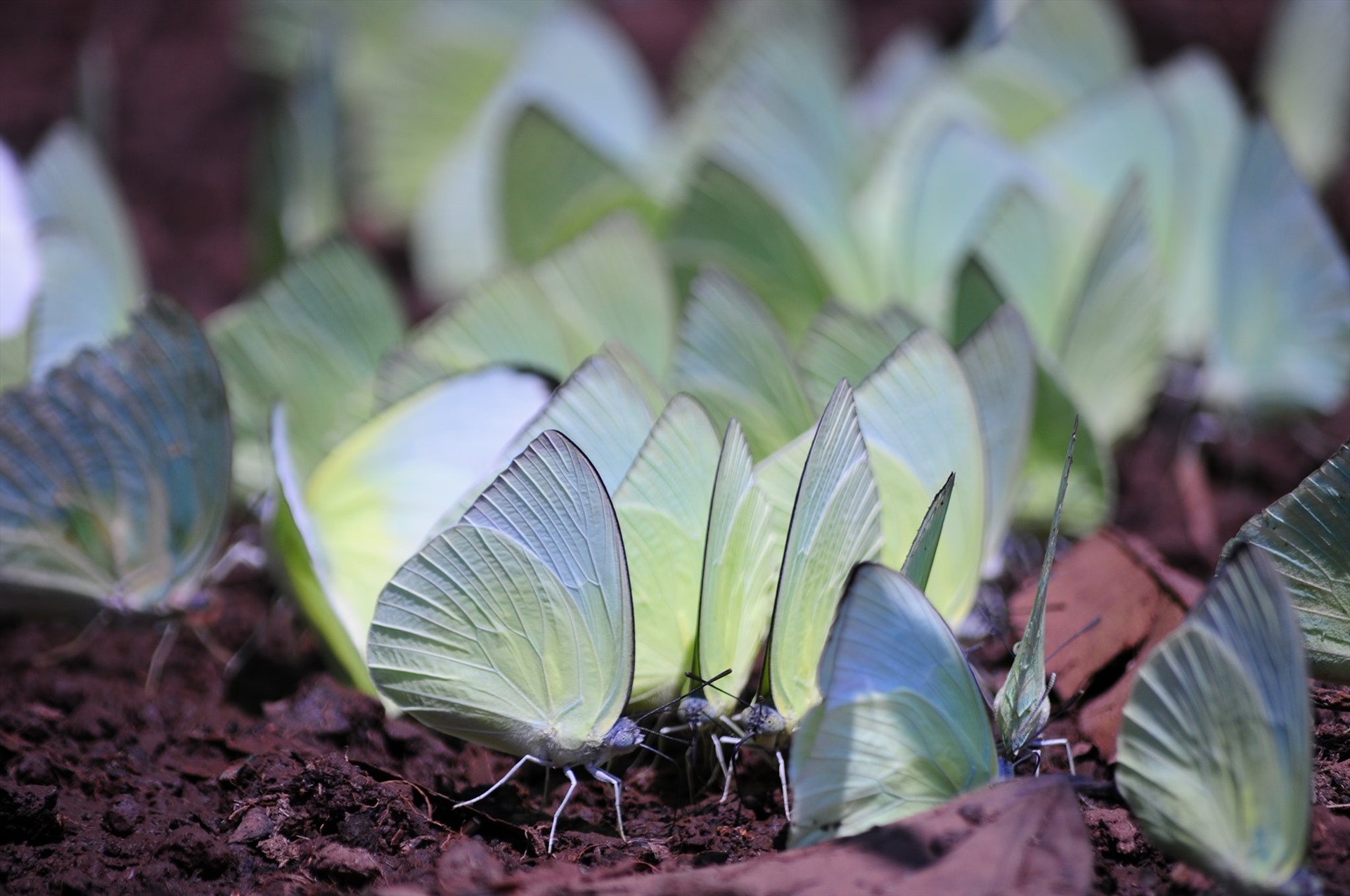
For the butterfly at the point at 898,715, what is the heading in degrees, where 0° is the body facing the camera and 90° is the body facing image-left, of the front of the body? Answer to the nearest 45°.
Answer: approximately 270°

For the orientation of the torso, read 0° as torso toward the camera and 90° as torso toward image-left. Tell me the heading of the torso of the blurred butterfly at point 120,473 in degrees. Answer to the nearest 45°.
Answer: approximately 270°

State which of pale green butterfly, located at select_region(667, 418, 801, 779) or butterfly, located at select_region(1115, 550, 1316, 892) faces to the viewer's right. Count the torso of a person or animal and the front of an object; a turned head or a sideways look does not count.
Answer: the butterfly

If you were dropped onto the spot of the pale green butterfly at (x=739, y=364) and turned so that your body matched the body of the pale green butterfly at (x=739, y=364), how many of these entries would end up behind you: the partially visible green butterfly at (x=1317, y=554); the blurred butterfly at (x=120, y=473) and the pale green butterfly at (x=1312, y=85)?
1

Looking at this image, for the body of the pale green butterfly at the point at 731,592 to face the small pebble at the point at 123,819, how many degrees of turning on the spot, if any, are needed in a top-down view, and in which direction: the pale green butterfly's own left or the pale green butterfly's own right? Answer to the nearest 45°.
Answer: approximately 45° to the pale green butterfly's own right

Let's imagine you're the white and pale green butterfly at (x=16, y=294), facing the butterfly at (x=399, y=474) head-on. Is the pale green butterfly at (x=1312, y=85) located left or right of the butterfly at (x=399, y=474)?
left
